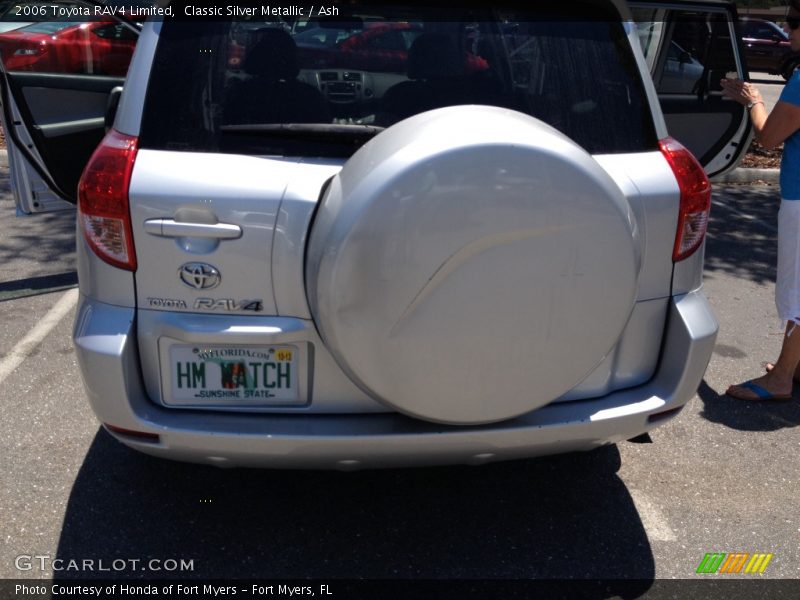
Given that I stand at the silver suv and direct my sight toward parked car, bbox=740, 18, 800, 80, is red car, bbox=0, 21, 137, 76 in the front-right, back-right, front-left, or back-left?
front-left

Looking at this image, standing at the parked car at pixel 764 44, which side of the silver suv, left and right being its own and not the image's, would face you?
front

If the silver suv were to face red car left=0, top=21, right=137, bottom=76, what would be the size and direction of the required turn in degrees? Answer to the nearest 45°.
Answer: approximately 45° to its left

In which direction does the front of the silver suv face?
away from the camera
